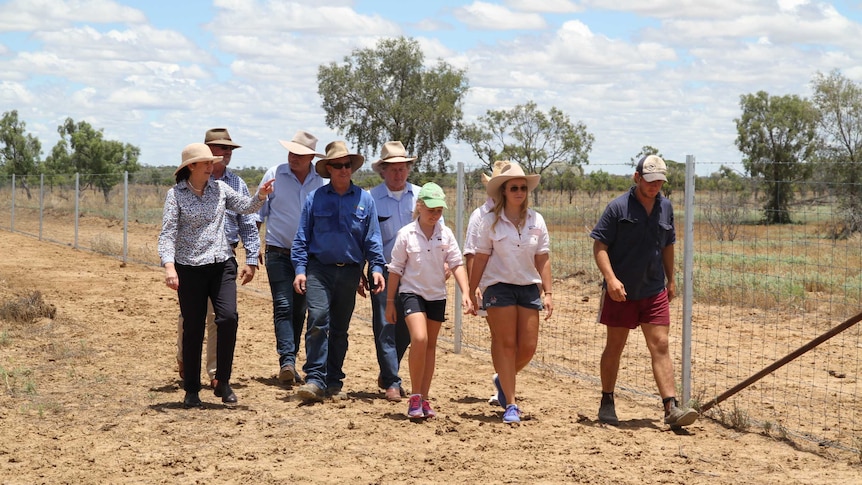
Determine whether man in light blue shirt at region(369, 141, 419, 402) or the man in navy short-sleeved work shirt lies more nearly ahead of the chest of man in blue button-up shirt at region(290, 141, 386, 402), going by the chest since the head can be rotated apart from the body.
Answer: the man in navy short-sleeved work shirt

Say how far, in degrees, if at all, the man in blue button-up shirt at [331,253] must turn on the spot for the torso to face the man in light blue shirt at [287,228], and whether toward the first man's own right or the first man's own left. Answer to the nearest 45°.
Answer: approximately 135° to the first man's own right

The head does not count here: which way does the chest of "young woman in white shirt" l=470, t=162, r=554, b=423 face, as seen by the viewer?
toward the camera

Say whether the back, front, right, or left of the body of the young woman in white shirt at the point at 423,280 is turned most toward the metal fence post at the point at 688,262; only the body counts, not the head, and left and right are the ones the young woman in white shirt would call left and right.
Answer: left

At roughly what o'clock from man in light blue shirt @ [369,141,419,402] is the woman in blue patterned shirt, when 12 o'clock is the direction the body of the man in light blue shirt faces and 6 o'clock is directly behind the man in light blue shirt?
The woman in blue patterned shirt is roughly at 2 o'clock from the man in light blue shirt.

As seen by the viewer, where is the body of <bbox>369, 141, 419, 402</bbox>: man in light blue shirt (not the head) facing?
toward the camera

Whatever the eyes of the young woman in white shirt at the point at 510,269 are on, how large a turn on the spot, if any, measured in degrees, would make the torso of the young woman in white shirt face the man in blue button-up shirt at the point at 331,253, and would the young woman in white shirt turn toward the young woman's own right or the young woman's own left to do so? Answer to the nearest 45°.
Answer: approximately 90° to the young woman's own right

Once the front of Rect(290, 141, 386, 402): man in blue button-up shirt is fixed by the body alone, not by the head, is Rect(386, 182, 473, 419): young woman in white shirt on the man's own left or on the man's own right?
on the man's own left

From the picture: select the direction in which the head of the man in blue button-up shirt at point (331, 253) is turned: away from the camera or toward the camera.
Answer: toward the camera

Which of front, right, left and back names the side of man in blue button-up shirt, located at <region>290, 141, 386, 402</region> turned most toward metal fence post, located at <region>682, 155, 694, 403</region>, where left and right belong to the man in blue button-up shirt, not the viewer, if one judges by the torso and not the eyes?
left

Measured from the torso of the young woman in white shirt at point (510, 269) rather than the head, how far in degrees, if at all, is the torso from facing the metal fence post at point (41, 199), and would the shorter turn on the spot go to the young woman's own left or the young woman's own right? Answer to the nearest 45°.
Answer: approximately 135° to the young woman's own right

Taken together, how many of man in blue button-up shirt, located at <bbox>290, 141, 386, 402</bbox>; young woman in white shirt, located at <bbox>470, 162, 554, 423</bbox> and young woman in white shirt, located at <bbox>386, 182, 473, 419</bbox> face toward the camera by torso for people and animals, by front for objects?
3

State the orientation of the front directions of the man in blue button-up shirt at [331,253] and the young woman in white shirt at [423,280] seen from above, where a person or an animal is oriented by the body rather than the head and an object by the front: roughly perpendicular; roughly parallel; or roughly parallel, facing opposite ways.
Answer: roughly parallel

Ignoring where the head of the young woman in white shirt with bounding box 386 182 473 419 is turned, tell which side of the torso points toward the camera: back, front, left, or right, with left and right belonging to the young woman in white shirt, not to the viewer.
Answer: front
